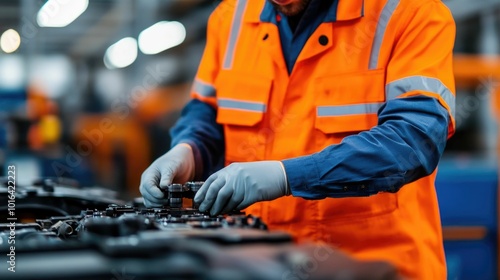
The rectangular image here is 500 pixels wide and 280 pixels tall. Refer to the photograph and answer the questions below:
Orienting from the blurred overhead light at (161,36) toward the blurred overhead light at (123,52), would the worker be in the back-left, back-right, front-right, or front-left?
back-left

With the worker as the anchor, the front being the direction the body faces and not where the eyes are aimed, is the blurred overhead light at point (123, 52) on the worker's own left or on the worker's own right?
on the worker's own right

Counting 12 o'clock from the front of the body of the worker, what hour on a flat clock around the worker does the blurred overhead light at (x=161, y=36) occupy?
The blurred overhead light is roughly at 4 o'clock from the worker.

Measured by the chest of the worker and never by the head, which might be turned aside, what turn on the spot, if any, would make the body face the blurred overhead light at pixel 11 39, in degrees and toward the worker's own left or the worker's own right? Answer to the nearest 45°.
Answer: approximately 90° to the worker's own right

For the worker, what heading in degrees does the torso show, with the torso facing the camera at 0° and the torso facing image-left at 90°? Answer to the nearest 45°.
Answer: approximately 45°
